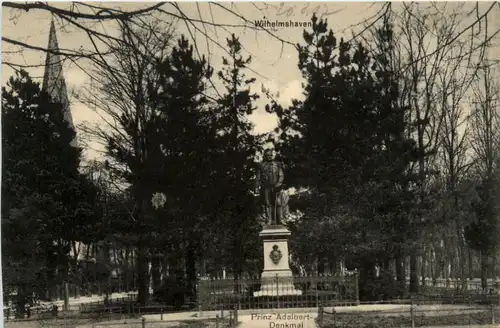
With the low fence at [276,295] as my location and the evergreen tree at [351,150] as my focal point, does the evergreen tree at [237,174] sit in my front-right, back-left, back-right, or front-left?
front-left

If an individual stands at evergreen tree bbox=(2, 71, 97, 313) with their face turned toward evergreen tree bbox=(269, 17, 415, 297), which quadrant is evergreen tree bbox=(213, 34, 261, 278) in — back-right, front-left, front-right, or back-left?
front-left

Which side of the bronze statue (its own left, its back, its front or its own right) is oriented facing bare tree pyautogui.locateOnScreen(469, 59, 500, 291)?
left

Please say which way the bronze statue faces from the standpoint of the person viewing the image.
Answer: facing the viewer

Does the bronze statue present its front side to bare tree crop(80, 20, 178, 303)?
no

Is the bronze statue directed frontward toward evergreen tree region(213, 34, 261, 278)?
no

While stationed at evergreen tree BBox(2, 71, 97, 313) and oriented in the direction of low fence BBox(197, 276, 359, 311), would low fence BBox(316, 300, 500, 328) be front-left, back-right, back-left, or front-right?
front-right

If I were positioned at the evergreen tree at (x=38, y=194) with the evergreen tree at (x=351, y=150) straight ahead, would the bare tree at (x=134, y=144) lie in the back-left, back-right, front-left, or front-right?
front-left

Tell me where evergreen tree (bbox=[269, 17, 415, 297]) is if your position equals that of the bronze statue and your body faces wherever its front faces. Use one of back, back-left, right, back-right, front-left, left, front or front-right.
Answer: back-left

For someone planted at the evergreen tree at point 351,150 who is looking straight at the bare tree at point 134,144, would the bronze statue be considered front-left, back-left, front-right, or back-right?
front-left

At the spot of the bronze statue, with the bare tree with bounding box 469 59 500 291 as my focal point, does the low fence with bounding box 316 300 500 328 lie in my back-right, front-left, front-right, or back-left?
front-right

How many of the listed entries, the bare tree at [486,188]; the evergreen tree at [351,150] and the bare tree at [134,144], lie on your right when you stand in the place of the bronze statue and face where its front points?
1
